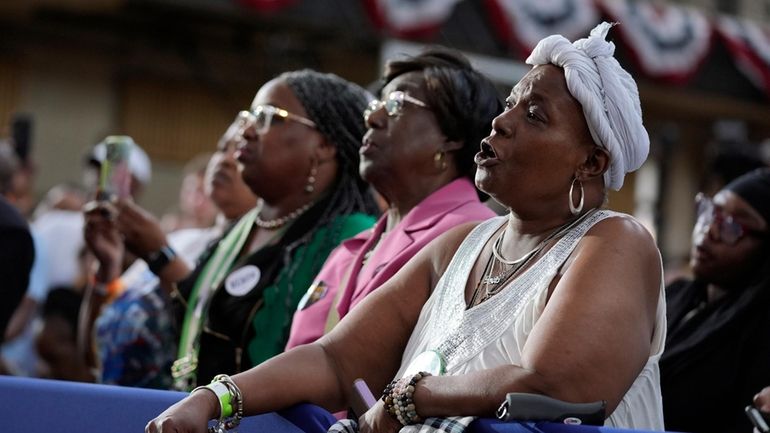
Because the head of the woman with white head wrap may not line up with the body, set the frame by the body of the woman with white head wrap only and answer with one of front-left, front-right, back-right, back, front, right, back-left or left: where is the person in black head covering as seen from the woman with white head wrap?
back

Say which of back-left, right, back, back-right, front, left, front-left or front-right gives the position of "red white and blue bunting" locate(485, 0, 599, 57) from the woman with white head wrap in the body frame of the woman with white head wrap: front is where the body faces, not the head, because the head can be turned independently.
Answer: back-right

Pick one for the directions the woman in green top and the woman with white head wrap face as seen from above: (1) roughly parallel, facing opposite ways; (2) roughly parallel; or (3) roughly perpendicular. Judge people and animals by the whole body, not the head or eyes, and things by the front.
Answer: roughly parallel

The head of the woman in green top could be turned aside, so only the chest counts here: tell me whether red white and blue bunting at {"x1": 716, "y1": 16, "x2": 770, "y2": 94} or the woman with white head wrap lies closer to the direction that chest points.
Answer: the woman with white head wrap

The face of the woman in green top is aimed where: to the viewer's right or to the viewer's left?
to the viewer's left

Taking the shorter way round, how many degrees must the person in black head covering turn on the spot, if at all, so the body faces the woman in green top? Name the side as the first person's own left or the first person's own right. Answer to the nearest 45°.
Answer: approximately 45° to the first person's own right

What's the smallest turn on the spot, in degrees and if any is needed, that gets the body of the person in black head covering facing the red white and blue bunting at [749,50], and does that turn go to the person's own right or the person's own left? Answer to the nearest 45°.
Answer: approximately 135° to the person's own right

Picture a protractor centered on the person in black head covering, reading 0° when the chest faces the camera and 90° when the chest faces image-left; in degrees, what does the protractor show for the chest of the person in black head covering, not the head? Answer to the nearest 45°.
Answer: approximately 45°

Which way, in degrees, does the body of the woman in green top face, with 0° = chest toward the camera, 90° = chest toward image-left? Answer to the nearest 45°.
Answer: approximately 45°

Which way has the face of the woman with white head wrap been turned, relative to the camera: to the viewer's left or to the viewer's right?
to the viewer's left

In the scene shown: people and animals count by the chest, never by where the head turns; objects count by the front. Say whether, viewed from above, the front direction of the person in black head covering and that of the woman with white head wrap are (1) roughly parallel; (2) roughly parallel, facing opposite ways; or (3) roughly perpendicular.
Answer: roughly parallel

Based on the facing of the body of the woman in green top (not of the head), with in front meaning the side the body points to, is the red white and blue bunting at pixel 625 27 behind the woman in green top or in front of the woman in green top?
behind

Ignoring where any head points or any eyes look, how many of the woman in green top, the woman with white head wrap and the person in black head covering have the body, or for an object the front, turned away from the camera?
0

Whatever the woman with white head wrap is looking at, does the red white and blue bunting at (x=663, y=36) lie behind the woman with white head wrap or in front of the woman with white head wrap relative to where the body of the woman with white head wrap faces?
behind

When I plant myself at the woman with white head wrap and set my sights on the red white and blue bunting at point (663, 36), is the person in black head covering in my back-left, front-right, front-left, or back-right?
front-right

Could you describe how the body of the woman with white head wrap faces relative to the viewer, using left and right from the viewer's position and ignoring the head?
facing the viewer and to the left of the viewer
